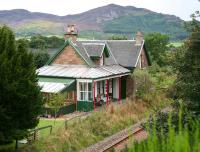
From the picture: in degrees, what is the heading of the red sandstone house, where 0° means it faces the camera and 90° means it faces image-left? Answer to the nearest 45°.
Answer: approximately 315°

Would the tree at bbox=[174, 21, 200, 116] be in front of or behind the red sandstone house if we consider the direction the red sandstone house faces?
in front

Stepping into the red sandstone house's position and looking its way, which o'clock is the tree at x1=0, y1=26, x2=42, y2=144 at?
The tree is roughly at 2 o'clock from the red sandstone house.

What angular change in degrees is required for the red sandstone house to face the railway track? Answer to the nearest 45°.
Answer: approximately 45° to its right
